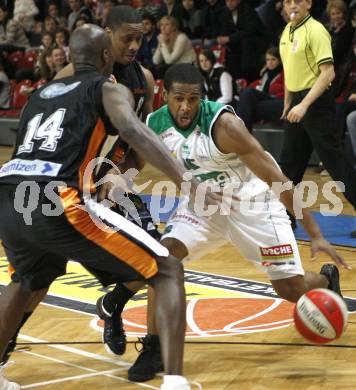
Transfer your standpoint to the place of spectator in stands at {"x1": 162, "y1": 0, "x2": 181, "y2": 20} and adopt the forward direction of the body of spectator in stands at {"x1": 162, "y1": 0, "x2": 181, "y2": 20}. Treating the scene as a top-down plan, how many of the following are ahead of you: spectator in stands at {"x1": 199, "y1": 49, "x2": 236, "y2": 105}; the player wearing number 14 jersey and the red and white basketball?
3

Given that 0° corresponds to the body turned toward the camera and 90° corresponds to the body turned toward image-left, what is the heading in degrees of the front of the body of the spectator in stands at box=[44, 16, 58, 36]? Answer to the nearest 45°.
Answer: approximately 0°

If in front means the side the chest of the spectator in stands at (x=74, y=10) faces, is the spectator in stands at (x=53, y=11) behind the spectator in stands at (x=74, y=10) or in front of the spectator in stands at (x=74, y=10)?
behind

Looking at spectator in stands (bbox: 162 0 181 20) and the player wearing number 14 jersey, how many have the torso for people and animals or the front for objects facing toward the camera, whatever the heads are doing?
1

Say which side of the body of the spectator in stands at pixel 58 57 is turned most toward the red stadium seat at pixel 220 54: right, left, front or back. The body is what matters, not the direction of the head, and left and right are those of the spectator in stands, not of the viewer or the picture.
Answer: left

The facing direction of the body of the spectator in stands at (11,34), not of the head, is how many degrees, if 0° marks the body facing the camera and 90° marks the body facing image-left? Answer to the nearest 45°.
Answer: approximately 45°
